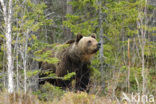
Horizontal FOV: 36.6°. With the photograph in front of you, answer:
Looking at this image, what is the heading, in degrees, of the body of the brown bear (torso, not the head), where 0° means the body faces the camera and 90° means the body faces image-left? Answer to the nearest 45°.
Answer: approximately 315°
